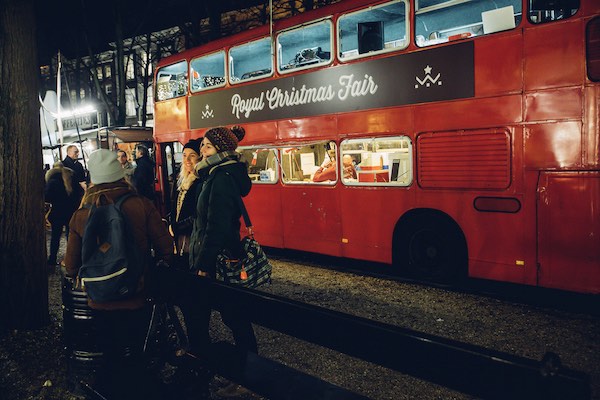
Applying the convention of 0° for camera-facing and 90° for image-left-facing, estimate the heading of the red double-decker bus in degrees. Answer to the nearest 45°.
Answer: approximately 135°

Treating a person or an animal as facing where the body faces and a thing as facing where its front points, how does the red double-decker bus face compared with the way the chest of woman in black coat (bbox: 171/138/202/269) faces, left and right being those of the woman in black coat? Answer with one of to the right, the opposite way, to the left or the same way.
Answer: to the right

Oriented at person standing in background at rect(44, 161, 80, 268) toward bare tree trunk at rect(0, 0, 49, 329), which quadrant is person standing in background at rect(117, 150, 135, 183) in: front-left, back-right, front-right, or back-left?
back-left

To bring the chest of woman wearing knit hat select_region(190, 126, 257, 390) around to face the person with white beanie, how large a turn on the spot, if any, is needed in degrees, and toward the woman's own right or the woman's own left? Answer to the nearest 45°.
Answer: approximately 45° to the woman's own left

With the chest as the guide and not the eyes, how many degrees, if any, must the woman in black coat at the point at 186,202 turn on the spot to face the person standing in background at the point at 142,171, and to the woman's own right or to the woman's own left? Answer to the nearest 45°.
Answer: approximately 135° to the woman's own right

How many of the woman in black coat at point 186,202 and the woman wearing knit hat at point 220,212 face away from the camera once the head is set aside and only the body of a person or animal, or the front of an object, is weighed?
0

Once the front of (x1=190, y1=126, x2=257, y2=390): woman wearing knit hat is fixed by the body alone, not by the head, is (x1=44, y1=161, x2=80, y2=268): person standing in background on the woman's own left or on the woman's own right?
on the woman's own right

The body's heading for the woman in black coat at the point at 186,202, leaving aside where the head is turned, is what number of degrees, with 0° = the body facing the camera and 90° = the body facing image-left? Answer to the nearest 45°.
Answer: approximately 45°

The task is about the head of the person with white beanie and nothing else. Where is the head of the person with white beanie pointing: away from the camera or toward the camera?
away from the camera

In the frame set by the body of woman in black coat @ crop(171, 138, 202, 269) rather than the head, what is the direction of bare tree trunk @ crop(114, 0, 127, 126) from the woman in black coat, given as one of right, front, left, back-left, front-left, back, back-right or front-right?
back-right

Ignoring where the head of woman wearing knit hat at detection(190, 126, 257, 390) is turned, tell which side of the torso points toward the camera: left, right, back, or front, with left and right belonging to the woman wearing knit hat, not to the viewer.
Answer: left
